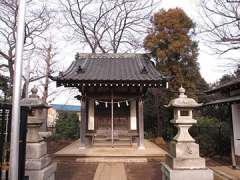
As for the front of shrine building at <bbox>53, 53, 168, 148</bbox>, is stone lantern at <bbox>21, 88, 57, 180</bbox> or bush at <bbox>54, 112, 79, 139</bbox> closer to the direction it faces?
the stone lantern

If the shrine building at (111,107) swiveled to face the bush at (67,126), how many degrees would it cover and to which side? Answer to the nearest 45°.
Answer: approximately 135° to its right

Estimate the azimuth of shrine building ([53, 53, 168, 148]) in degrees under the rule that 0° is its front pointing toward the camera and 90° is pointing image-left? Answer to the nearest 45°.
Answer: approximately 0°

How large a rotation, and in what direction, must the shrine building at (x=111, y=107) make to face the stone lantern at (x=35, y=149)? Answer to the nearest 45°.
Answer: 0° — it already faces it

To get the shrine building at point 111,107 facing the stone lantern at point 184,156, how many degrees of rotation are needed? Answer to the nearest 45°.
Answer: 0° — it already faces it

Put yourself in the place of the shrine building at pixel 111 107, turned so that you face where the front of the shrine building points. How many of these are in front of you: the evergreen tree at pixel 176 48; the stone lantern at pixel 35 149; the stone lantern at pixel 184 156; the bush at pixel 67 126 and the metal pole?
3
